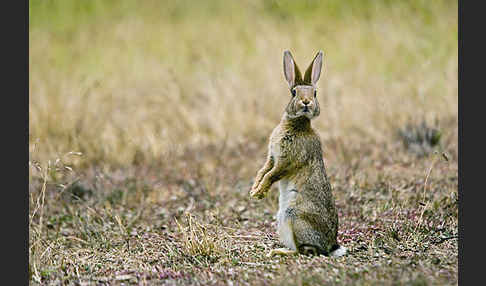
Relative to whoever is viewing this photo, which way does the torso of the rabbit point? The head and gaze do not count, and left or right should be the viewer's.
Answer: facing to the left of the viewer
